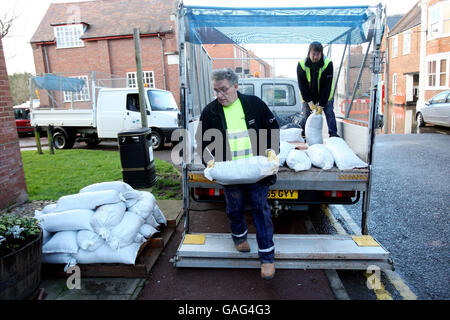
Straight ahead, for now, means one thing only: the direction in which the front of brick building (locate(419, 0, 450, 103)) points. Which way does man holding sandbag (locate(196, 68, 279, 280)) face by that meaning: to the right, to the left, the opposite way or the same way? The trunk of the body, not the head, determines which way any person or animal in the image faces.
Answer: to the left

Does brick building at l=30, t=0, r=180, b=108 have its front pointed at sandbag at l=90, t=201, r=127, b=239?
yes

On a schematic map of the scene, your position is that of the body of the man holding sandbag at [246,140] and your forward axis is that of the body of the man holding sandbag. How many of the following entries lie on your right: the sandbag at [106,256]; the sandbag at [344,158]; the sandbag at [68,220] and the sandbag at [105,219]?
3

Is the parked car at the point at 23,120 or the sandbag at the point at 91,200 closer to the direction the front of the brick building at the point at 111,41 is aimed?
the sandbag

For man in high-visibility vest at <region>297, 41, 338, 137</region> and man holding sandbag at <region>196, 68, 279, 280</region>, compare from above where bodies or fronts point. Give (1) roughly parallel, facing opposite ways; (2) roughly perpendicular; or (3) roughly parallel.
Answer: roughly parallel

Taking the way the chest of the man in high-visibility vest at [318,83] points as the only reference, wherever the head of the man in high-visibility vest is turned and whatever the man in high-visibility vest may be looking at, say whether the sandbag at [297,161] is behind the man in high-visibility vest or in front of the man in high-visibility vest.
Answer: in front

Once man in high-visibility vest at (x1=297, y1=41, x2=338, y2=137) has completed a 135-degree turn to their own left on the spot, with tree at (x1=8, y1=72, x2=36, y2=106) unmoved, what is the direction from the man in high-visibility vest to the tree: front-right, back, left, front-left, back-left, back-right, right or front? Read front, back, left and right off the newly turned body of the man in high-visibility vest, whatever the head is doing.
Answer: left

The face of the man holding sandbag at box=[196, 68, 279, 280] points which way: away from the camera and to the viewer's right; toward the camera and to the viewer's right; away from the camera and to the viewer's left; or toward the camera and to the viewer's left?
toward the camera and to the viewer's left

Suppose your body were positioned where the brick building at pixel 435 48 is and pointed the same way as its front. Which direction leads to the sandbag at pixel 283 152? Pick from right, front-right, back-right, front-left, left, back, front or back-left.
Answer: front-left

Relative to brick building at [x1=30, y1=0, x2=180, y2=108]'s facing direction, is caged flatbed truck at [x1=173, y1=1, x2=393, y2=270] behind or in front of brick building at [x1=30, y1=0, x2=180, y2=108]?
in front

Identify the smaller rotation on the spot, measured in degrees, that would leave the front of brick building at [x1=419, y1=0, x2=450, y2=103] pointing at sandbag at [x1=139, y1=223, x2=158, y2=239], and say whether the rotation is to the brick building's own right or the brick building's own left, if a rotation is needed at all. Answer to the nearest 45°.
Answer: approximately 45° to the brick building's own left

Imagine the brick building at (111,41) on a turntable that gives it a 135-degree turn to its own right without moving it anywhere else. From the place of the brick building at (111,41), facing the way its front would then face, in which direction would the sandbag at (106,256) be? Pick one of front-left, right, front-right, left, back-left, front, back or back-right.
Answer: back-left

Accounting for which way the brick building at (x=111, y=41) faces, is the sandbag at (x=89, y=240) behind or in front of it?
in front

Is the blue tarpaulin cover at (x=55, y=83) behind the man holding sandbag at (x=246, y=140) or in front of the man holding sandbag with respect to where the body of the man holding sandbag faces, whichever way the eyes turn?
behind

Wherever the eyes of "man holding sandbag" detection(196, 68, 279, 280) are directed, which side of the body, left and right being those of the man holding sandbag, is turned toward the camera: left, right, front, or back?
front

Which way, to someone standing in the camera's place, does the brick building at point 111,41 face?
facing the viewer

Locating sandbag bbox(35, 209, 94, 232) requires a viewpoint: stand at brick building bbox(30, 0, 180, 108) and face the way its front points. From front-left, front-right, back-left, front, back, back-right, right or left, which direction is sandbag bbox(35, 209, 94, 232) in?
front

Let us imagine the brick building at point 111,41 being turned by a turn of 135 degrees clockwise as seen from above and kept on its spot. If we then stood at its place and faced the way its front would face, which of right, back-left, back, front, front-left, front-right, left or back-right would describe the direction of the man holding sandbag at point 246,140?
back-left

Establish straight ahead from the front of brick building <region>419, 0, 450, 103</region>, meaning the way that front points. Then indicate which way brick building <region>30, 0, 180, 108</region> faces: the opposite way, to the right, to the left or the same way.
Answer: to the left
